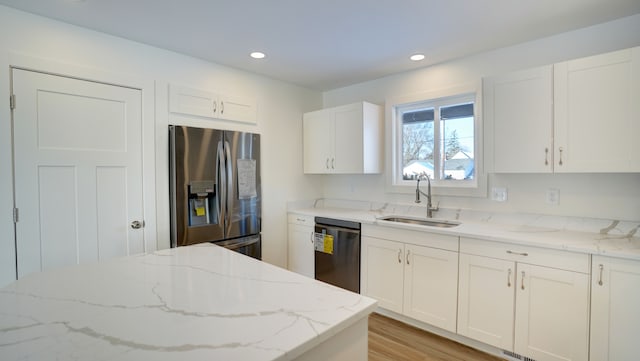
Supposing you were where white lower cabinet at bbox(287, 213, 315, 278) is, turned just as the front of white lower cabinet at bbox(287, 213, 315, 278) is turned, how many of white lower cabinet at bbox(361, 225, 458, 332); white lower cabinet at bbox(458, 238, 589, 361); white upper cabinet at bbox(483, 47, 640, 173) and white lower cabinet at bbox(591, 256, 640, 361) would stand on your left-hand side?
4

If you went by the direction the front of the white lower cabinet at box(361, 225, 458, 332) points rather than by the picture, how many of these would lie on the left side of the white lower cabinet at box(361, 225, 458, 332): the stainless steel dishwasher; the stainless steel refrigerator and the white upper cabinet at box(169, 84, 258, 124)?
0

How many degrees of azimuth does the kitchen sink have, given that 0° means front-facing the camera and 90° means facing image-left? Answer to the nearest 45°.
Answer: approximately 45°

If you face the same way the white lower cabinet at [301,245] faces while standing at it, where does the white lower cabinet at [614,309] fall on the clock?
the white lower cabinet at [614,309] is roughly at 9 o'clock from the white lower cabinet at [301,245].

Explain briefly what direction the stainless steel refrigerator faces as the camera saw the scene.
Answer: facing the viewer and to the right of the viewer

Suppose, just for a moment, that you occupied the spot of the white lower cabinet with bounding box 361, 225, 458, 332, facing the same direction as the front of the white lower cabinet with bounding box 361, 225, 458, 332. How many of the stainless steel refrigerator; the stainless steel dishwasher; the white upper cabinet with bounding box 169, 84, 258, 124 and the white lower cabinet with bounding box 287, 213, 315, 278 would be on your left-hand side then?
0

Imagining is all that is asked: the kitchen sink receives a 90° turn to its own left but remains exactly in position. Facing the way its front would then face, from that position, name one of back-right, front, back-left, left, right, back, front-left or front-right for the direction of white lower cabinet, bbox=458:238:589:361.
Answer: front

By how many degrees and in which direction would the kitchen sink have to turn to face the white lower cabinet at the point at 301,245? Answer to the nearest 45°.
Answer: approximately 45° to its right

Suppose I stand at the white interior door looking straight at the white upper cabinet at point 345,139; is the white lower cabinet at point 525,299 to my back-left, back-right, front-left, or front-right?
front-right

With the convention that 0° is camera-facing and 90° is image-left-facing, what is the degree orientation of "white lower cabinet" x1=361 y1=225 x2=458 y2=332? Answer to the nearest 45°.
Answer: approximately 45°

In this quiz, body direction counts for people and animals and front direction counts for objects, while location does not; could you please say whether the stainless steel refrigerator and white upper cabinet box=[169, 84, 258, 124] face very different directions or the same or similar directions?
same or similar directions

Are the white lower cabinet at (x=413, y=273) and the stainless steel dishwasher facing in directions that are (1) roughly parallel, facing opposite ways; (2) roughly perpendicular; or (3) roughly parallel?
roughly parallel

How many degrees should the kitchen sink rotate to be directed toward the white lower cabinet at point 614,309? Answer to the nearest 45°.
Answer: approximately 90° to its left

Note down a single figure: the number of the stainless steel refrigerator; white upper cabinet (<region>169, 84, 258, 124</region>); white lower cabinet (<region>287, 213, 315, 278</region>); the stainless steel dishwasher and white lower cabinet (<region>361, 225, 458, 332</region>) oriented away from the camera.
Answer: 0

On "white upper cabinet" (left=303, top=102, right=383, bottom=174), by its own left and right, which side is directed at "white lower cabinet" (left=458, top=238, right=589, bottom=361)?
left

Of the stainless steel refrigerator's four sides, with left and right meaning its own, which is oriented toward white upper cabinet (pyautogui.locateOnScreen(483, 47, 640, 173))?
front

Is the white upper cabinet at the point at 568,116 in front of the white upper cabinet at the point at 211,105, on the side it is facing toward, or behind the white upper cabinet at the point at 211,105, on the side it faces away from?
in front

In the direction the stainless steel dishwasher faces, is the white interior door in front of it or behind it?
in front

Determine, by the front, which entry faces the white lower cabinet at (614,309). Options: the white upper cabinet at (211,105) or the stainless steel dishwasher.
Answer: the white upper cabinet
